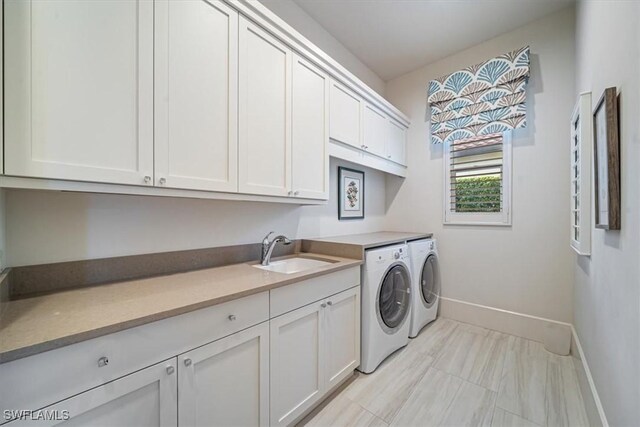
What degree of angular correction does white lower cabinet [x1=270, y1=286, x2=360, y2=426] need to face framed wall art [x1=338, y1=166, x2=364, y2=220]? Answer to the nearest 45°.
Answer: approximately 135° to its left

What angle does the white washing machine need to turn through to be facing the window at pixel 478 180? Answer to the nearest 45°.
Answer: approximately 90° to its left

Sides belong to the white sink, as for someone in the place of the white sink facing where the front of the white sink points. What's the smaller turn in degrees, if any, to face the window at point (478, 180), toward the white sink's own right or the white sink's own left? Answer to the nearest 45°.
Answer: approximately 45° to the white sink's own left

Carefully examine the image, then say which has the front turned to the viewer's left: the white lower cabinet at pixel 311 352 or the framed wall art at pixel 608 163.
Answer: the framed wall art

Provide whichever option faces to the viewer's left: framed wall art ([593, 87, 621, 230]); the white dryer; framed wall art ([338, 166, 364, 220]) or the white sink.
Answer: framed wall art ([593, 87, 621, 230])

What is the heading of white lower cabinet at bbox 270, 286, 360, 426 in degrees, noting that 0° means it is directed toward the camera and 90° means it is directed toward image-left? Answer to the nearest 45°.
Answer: approximately 315°

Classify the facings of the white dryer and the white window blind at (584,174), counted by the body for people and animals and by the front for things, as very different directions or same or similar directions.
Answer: very different directions

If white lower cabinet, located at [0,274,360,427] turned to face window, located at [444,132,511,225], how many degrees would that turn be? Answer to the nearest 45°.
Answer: approximately 45° to its left

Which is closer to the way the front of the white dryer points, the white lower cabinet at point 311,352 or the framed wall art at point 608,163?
the framed wall art

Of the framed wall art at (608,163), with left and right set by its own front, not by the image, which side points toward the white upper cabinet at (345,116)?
front
